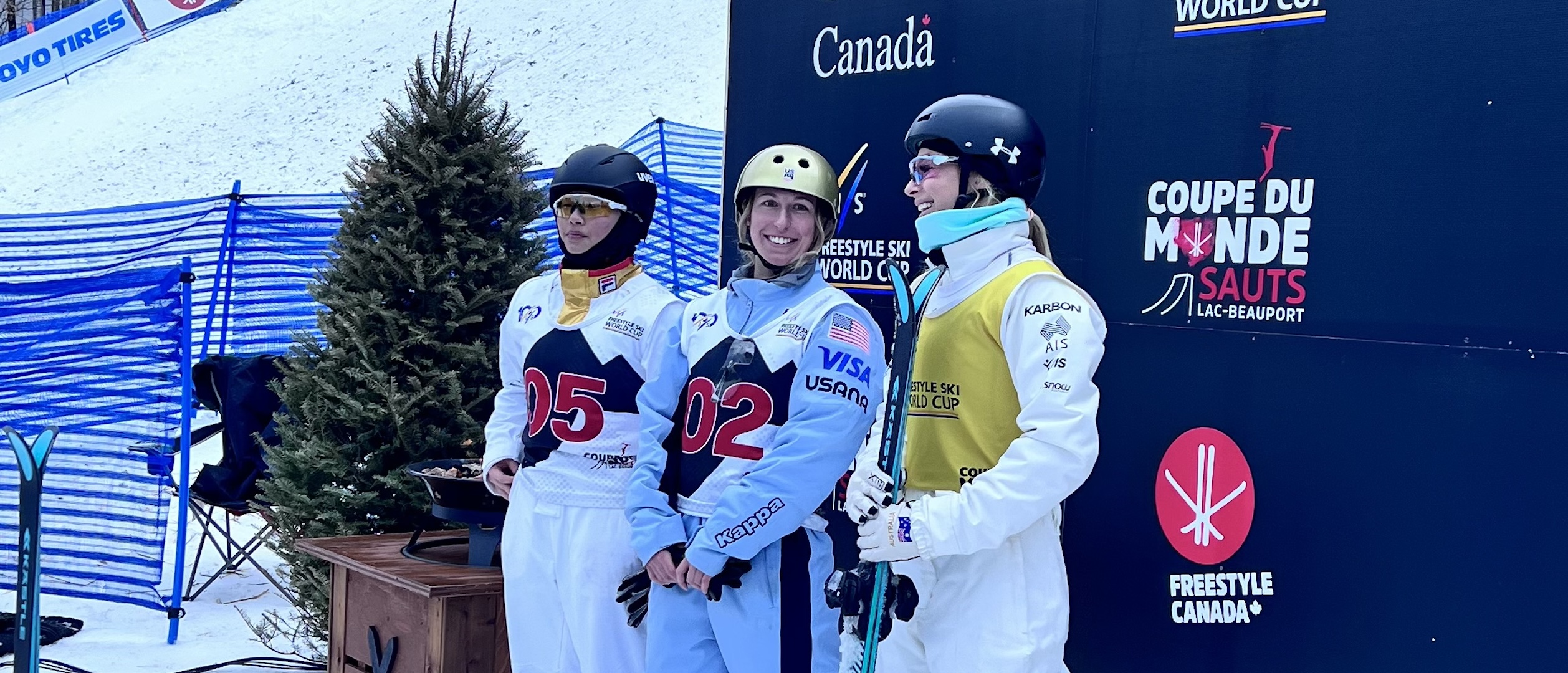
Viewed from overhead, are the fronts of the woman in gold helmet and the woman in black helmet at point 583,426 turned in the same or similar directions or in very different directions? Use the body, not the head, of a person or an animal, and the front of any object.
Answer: same or similar directions

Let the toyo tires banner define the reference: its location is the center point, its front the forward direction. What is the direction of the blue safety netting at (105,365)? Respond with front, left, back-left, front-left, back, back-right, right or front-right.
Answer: front

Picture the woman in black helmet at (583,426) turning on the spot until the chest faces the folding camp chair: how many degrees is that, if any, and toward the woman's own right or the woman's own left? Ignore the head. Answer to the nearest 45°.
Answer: approximately 90° to the woman's own right

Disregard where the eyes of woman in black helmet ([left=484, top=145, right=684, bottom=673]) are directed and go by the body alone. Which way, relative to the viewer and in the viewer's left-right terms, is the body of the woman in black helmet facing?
facing the viewer and to the left of the viewer

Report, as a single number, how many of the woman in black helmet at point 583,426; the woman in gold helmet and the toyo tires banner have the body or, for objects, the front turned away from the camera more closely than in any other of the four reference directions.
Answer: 0

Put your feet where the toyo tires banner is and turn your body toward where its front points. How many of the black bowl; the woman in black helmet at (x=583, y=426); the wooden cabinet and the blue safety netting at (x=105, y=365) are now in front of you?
4

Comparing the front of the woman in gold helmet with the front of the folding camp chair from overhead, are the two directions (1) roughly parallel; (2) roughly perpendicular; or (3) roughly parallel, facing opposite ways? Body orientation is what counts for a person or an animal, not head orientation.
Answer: roughly parallel

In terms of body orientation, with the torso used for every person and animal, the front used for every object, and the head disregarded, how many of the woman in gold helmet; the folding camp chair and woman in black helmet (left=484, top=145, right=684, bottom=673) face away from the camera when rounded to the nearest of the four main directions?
0

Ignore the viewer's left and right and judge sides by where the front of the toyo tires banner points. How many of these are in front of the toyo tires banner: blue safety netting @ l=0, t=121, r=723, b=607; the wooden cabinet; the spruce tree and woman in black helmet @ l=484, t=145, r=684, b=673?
4

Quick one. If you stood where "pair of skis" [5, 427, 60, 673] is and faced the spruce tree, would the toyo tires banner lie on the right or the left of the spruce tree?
left

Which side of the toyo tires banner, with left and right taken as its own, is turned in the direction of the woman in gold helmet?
front

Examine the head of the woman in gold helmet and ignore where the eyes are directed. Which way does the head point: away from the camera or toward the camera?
toward the camera

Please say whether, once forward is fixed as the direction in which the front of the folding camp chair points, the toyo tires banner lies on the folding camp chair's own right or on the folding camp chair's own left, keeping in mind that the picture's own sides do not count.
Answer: on the folding camp chair's own right

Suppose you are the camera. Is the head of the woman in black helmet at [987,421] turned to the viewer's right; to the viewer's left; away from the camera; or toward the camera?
to the viewer's left

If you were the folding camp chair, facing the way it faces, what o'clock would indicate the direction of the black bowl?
The black bowl is roughly at 10 o'clock from the folding camp chair.

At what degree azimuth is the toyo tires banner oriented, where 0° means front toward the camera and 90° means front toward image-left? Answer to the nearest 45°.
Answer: approximately 0°

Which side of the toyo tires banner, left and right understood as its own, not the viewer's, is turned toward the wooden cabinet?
front
